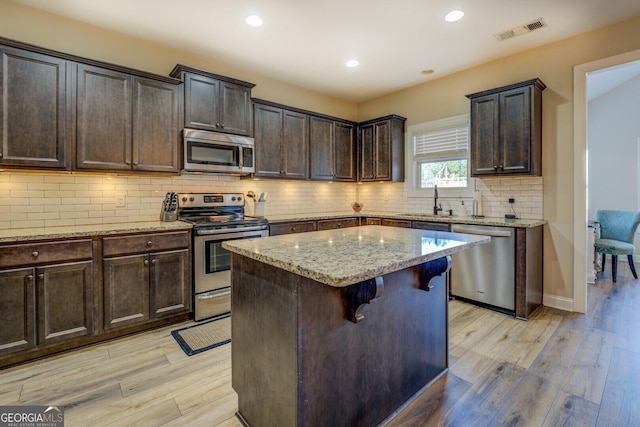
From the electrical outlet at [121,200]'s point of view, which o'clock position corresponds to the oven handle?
The oven handle is roughly at 10 o'clock from the electrical outlet.

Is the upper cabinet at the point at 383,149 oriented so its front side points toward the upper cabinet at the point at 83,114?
yes

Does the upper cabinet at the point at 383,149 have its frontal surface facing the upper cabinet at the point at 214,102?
yes

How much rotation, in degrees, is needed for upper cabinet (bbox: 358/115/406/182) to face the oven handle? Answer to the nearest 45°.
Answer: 0° — it already faces it

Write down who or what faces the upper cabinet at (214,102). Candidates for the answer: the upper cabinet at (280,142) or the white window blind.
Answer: the white window blind

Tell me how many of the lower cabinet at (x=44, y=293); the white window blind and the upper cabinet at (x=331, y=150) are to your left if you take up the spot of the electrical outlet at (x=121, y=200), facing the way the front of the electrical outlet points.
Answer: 2

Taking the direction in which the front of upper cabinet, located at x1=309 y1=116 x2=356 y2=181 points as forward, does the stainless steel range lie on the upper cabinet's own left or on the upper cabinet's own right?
on the upper cabinet's own right

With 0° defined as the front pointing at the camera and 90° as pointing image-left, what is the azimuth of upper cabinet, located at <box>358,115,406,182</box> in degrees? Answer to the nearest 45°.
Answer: approximately 45°

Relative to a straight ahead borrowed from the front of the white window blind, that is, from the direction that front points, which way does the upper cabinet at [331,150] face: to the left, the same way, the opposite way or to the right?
to the left

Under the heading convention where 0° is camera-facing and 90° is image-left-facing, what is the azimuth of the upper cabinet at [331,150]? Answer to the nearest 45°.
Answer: approximately 315°

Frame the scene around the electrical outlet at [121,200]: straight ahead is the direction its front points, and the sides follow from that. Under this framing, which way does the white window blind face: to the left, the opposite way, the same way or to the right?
to the right

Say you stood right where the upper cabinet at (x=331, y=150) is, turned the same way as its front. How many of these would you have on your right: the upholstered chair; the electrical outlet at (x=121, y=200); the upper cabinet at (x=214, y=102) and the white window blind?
2
